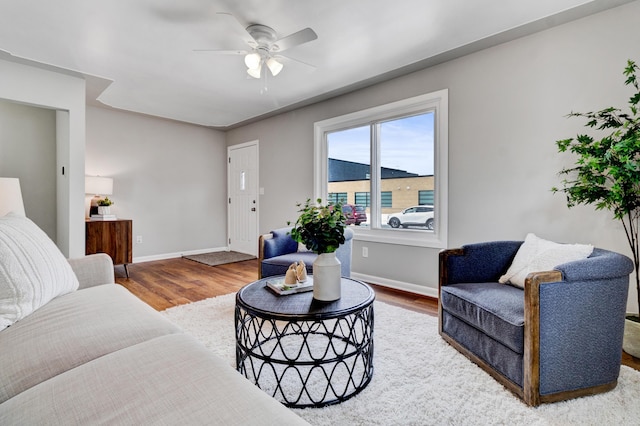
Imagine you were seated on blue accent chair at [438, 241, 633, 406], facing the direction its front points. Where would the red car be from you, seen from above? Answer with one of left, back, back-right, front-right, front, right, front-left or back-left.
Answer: right

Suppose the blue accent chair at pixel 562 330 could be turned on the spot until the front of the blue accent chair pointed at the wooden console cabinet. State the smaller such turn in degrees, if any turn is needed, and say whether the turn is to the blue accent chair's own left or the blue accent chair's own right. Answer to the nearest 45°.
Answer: approximately 45° to the blue accent chair's own right

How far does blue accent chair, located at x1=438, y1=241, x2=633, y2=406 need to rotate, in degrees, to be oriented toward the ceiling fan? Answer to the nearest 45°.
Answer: approximately 45° to its right

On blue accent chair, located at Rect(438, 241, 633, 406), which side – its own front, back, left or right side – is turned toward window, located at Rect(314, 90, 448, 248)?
right

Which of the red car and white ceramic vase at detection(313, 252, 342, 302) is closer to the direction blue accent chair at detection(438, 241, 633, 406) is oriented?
the white ceramic vase

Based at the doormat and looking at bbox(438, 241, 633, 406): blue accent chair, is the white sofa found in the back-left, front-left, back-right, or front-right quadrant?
front-right

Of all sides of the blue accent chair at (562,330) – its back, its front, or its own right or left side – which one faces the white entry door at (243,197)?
right

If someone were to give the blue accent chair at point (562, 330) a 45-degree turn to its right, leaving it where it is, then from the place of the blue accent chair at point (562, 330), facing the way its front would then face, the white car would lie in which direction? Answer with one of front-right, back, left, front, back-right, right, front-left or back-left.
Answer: front-right

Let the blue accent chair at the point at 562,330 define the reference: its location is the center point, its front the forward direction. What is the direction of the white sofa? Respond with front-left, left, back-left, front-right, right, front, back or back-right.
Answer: front

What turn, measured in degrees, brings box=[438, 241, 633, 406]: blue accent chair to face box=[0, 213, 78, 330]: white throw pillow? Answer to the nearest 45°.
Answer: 0° — it already faces it

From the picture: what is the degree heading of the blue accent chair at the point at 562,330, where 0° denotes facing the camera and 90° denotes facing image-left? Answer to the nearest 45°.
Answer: approximately 45°
